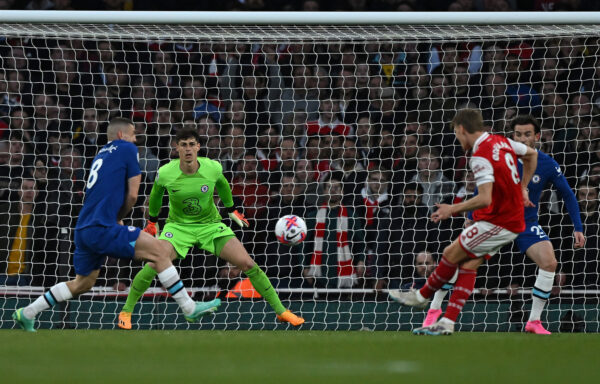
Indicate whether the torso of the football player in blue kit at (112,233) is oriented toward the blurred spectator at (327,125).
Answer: yes

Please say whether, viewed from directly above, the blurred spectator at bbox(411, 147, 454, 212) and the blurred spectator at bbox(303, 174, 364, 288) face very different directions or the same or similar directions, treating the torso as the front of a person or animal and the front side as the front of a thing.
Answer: same or similar directions

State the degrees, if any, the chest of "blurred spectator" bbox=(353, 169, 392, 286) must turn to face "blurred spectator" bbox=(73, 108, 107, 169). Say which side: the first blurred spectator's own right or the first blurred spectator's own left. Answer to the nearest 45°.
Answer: approximately 90° to the first blurred spectator's own right

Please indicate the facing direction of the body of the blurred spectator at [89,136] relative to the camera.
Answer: toward the camera

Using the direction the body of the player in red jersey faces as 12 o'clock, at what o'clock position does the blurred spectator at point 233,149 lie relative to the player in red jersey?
The blurred spectator is roughly at 12 o'clock from the player in red jersey.

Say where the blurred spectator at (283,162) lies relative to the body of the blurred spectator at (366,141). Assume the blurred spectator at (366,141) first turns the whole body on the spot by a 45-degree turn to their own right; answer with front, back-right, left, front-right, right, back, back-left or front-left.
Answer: front-right

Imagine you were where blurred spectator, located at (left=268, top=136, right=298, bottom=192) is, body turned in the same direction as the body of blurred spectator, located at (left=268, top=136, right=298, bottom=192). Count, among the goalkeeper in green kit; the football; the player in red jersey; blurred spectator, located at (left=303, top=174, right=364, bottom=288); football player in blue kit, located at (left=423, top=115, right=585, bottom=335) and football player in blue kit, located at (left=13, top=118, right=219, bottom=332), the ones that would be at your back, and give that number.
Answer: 0

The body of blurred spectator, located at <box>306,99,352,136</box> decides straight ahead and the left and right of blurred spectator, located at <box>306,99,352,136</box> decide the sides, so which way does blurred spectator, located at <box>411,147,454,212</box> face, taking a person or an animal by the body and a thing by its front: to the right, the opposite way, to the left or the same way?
the same way

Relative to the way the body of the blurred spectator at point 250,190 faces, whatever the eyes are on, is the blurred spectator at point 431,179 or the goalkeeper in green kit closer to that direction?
the goalkeeper in green kit

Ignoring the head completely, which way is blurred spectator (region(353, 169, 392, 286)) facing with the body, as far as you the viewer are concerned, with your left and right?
facing the viewer

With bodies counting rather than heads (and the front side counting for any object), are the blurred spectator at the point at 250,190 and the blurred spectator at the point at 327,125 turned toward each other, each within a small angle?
no

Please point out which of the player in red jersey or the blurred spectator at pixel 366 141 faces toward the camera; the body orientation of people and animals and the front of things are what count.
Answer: the blurred spectator

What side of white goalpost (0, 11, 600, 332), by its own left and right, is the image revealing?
front

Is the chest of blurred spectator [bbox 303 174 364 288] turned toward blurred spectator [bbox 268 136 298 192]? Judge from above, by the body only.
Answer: no

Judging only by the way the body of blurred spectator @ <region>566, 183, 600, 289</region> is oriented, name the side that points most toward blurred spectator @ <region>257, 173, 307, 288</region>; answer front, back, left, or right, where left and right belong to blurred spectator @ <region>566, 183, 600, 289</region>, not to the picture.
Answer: right

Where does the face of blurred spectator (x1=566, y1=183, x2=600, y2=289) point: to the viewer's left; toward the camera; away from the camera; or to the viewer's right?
toward the camera

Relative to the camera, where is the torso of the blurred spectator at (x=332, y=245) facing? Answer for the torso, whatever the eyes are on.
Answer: toward the camera

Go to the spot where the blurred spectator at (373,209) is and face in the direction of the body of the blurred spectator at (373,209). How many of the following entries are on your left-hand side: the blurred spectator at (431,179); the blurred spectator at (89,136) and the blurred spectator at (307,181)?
1

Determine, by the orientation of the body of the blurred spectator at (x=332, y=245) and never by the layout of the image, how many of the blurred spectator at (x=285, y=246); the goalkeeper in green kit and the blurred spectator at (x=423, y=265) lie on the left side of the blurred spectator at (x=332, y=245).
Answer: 1

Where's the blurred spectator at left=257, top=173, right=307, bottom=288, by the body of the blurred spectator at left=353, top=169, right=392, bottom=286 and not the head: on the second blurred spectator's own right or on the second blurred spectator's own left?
on the second blurred spectator's own right

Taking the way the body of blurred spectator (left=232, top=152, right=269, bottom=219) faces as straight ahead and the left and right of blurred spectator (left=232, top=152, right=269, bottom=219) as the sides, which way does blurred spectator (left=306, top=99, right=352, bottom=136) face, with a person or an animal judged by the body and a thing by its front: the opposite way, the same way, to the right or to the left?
the same way

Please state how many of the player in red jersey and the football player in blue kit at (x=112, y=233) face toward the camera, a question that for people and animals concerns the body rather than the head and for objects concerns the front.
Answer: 0
